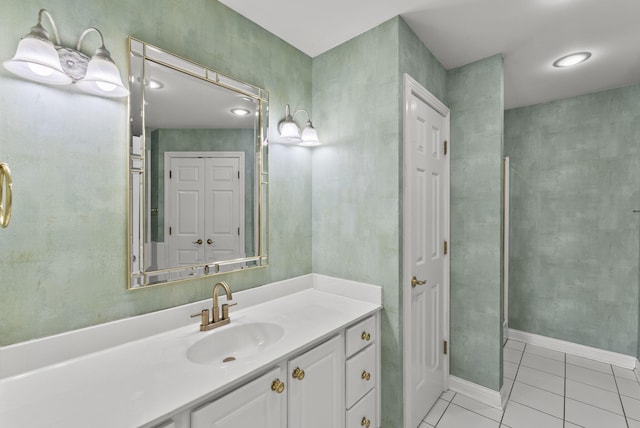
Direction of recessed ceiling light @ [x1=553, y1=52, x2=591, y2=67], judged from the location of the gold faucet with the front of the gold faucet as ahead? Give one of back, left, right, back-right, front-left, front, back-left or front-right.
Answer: front-left

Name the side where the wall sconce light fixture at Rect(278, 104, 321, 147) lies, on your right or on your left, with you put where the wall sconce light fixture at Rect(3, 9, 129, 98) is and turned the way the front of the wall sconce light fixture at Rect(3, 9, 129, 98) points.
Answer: on your left

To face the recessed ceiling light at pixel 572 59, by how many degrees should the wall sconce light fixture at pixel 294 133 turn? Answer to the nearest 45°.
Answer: approximately 45° to its left

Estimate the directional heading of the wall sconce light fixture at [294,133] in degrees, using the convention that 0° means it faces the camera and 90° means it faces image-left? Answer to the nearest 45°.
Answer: approximately 315°

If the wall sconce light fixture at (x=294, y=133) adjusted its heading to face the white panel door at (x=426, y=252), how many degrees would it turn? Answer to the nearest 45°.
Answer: approximately 45° to its left

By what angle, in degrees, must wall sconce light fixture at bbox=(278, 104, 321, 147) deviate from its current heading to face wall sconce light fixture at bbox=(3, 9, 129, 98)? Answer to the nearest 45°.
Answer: approximately 90° to its right

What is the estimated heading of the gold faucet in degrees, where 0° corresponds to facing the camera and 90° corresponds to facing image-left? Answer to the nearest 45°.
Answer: approximately 315°

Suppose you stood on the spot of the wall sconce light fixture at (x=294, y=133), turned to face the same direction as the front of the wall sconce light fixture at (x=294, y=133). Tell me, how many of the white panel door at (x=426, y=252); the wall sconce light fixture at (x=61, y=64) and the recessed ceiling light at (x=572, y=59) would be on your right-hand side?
1

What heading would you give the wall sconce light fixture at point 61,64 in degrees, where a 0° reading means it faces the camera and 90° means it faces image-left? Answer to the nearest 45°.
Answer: approximately 315°
